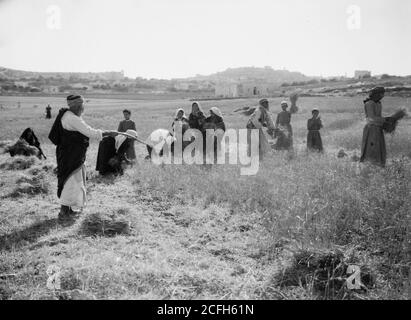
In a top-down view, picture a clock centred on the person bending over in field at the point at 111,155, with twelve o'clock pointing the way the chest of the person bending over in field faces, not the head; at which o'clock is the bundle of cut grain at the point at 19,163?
The bundle of cut grain is roughly at 7 o'clock from the person bending over in field.

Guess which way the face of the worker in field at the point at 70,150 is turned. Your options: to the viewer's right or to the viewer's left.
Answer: to the viewer's right

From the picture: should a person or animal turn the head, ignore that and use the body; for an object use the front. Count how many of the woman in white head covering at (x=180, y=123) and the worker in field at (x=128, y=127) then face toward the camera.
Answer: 2

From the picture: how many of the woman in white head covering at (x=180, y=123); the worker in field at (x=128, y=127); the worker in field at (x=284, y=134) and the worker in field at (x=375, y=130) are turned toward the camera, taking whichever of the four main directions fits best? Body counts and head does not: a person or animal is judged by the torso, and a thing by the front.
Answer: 3

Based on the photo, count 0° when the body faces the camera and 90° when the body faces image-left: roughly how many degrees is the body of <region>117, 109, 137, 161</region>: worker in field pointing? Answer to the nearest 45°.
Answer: approximately 0°

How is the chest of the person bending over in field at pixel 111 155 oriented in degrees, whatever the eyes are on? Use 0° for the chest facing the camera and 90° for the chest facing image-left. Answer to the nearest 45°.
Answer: approximately 270°
